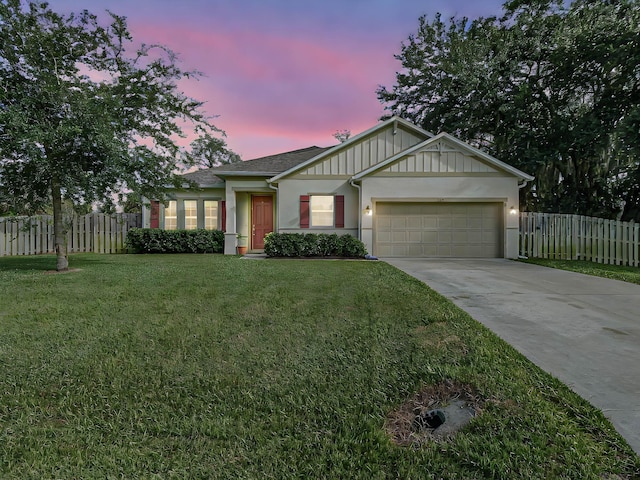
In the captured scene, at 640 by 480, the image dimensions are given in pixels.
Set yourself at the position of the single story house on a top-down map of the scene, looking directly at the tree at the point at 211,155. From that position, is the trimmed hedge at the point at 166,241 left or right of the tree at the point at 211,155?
left

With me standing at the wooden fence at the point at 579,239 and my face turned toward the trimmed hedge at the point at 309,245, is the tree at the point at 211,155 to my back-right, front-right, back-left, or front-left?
front-right

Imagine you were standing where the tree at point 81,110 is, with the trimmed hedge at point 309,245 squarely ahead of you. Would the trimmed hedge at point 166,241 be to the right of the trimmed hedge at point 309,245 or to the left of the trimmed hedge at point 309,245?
left

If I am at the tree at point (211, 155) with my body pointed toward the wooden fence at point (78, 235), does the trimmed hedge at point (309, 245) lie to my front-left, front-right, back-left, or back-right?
front-left

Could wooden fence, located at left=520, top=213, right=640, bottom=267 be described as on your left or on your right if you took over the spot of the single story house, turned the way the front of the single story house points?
on your left

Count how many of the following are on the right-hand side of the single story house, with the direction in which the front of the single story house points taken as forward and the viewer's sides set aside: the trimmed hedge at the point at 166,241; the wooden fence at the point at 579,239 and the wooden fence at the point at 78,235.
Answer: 2

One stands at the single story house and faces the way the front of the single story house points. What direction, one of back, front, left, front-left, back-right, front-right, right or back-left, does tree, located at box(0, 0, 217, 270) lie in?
front-right

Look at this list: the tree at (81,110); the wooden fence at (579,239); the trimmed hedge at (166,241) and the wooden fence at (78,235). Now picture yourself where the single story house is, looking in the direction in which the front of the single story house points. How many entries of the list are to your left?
1

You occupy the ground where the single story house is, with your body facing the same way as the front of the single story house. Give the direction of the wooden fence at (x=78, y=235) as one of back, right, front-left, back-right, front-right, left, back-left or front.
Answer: right

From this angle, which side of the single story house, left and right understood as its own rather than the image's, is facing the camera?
front

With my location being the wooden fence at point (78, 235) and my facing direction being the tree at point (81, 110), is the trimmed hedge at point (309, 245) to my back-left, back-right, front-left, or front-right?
front-left

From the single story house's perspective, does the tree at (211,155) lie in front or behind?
behind

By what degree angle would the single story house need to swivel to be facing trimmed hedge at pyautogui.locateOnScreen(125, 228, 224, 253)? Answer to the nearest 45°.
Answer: approximately 90° to its right

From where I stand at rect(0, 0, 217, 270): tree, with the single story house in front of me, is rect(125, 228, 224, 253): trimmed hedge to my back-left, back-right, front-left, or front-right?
front-left
